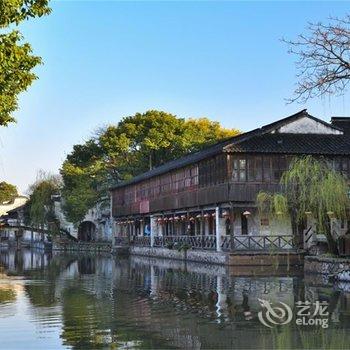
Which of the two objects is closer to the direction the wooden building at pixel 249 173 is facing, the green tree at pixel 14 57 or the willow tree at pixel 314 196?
the green tree

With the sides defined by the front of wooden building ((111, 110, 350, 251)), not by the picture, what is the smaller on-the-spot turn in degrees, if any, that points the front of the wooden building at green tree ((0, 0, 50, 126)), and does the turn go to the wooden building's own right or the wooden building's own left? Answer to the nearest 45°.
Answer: approximately 45° to the wooden building's own left

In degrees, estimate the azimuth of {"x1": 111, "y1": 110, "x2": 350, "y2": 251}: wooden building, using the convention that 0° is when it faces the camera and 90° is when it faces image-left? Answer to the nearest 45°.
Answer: approximately 45°

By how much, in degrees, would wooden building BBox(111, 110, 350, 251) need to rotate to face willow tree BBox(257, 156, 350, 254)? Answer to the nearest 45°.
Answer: approximately 45° to its left
